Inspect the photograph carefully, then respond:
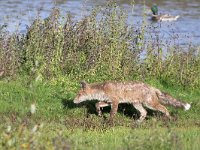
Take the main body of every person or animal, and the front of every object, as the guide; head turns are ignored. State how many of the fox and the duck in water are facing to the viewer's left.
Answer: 2

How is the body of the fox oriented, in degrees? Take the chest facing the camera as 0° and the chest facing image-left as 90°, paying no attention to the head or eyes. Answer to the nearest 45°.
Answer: approximately 90°

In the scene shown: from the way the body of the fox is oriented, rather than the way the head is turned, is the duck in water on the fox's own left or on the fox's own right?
on the fox's own right

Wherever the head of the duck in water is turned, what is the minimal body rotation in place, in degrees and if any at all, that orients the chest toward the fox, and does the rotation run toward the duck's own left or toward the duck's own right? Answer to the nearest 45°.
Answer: approximately 90° to the duck's own left

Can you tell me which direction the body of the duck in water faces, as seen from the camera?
to the viewer's left
